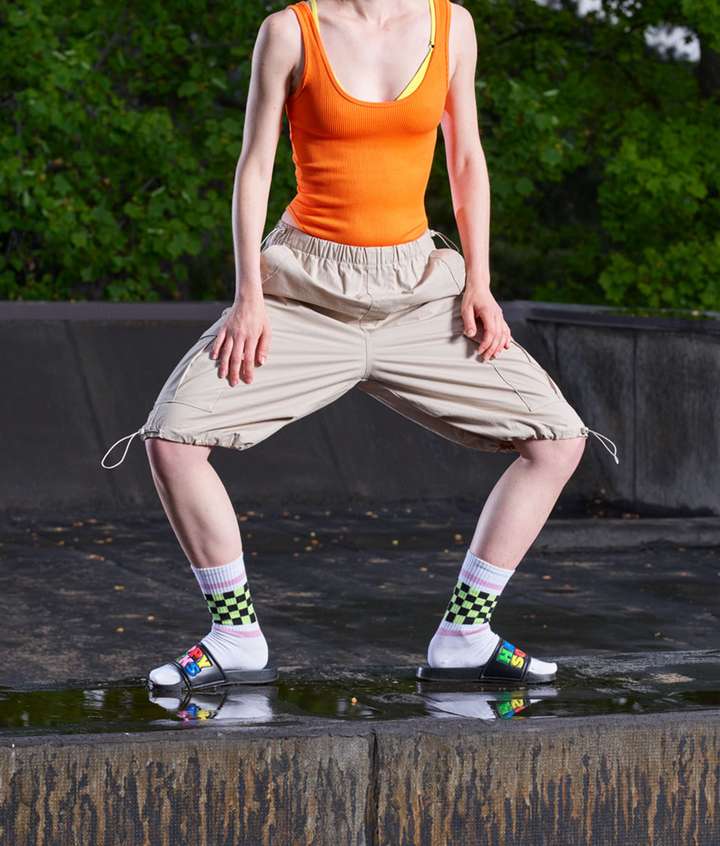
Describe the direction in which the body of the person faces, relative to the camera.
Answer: toward the camera

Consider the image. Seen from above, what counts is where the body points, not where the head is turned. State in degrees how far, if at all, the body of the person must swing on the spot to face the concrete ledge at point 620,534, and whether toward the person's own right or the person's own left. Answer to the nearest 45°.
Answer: approximately 180°
